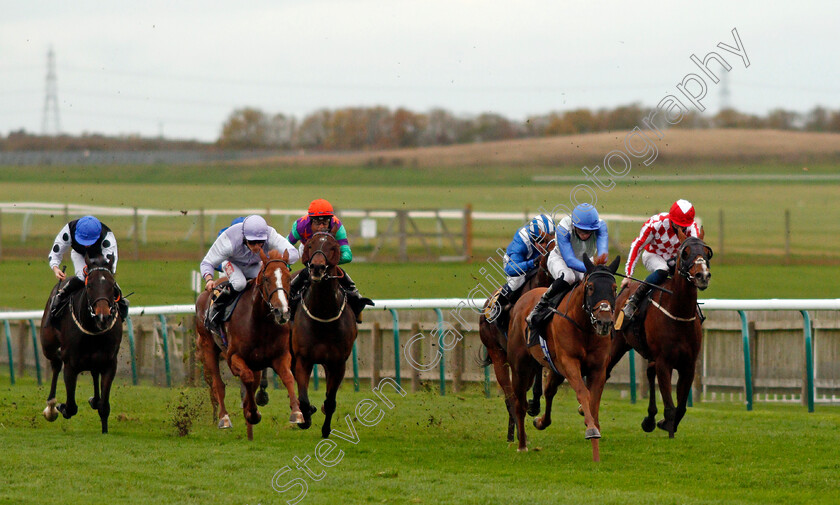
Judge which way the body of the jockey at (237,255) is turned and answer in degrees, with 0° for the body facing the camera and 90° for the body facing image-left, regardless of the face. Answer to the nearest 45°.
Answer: approximately 315°

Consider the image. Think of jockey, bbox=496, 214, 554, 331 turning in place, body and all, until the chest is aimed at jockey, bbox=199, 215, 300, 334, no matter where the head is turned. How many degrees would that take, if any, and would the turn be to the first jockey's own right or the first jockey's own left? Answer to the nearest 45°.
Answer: approximately 135° to the first jockey's own right

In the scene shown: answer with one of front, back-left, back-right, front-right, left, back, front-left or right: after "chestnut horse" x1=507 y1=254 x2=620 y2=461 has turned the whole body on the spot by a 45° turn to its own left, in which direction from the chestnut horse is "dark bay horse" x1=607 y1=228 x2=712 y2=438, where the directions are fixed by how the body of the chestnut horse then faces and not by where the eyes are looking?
front-left

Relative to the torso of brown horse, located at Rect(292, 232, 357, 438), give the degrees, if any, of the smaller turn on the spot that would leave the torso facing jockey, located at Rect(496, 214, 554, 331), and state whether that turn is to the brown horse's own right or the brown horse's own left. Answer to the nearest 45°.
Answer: approximately 90° to the brown horse's own left

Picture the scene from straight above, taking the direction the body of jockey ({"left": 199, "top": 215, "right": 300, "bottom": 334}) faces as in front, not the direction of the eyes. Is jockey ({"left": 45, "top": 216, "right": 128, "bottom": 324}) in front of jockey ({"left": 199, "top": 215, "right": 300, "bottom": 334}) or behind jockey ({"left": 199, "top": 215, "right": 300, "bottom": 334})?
behind

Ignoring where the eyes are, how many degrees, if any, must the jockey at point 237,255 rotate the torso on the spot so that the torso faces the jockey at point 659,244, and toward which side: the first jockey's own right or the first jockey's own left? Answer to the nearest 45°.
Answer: approximately 45° to the first jockey's own left

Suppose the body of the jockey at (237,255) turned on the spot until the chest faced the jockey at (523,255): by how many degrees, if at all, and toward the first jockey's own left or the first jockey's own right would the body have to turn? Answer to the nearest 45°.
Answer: approximately 45° to the first jockey's own left

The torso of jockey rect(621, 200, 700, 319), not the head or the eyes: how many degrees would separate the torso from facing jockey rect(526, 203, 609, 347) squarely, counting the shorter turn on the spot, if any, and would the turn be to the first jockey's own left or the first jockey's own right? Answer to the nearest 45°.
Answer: approximately 90° to the first jockey's own right

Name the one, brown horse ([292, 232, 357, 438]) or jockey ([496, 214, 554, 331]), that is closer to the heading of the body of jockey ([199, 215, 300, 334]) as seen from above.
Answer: the brown horse
